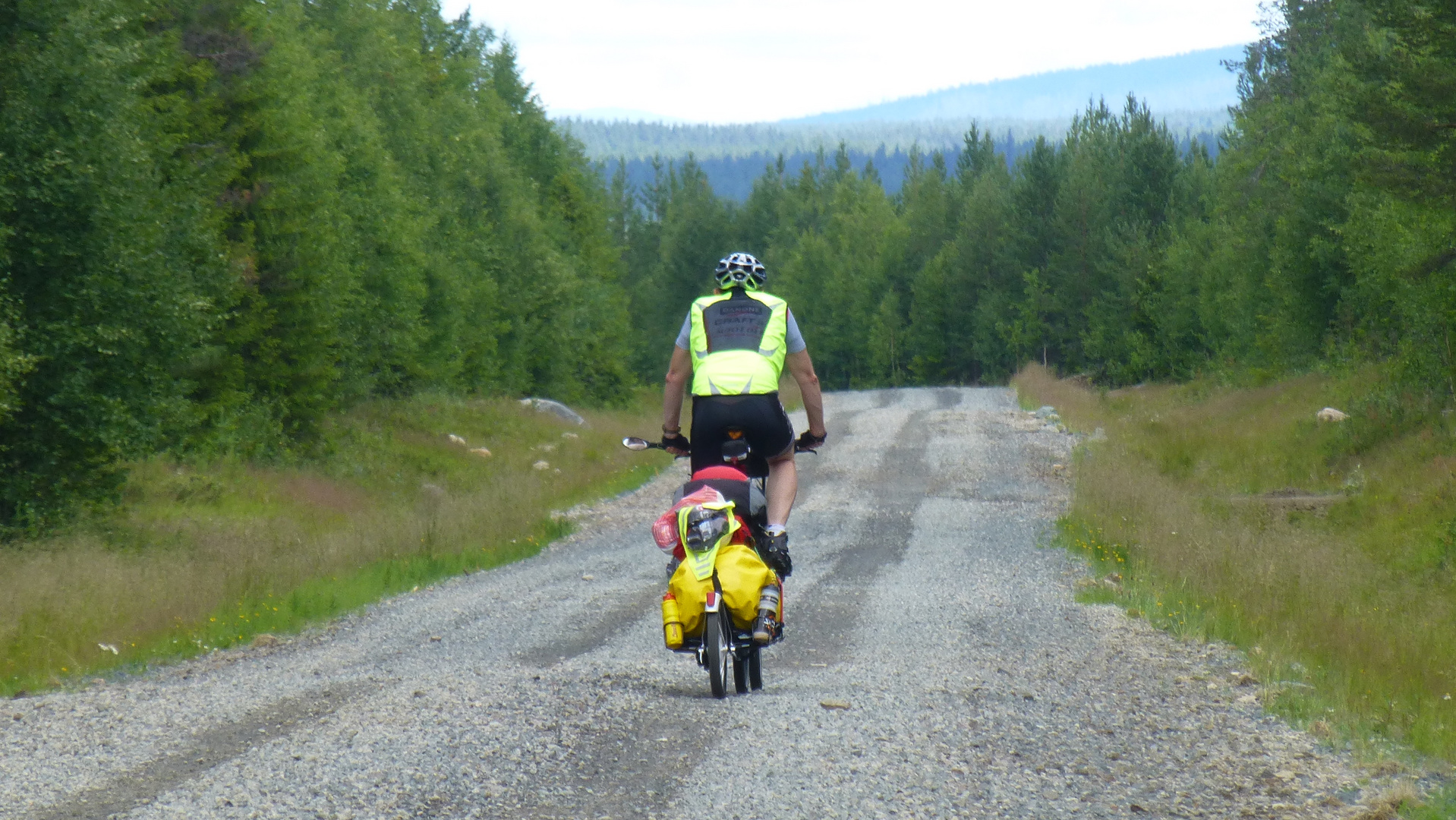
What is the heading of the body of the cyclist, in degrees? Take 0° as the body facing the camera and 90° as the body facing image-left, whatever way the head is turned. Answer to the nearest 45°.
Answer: approximately 180°

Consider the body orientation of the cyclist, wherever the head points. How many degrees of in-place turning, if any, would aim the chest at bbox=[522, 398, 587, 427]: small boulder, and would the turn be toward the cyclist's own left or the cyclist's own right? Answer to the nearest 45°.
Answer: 0° — they already face it

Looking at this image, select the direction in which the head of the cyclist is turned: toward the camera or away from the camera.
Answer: away from the camera
